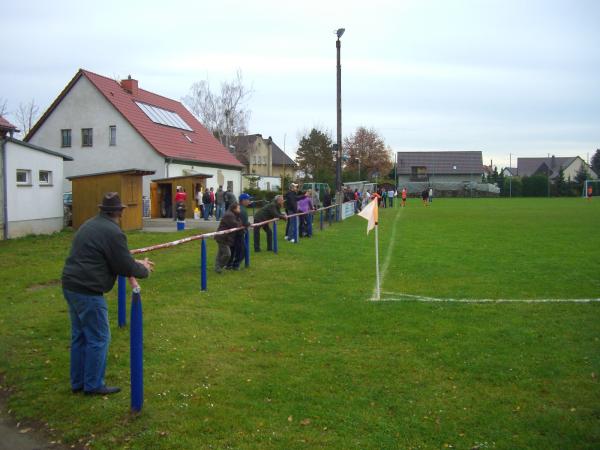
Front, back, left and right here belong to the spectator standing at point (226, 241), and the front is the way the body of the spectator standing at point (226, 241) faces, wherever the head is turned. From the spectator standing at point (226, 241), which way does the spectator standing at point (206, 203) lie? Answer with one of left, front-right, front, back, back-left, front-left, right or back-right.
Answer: left

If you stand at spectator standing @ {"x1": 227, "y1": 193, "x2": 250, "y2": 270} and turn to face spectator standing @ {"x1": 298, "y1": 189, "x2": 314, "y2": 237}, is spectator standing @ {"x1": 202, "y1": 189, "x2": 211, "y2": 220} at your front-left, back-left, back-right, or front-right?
front-left

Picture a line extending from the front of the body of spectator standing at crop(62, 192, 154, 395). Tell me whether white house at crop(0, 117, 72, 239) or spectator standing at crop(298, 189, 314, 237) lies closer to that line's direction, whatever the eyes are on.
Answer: the spectator standing

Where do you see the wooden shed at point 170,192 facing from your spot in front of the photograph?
facing the viewer and to the right of the viewer

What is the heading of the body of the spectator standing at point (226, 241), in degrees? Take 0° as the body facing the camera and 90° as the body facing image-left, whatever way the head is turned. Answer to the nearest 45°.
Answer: approximately 270°

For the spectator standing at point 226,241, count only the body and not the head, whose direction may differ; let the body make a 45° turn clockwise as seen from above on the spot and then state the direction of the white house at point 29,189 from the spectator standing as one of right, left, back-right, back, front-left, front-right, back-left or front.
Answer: back

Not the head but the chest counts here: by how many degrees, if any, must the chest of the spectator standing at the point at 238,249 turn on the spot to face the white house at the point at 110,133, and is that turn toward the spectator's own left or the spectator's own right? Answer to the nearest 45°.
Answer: approximately 90° to the spectator's own left

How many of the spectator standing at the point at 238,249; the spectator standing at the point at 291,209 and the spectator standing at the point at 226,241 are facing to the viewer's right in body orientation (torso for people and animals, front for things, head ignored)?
3

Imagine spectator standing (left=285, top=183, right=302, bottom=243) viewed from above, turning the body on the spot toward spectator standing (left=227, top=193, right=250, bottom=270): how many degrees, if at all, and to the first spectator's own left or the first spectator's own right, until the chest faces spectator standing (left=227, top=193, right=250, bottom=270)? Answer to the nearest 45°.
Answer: approximately 90° to the first spectator's own right

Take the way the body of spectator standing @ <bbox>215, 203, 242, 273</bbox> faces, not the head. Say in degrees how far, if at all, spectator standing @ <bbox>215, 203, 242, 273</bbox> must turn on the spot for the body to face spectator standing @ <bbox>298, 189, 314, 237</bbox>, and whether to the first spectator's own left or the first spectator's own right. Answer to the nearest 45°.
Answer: approximately 90° to the first spectator's own left

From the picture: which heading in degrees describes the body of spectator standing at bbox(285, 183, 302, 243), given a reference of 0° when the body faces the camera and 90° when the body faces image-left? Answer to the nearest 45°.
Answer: approximately 270°

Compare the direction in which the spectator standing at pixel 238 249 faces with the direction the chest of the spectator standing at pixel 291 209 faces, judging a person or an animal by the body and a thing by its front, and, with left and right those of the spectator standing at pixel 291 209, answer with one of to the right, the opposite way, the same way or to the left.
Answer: the same way

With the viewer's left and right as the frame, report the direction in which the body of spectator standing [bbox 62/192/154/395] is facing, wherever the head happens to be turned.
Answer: facing away from the viewer and to the right of the viewer

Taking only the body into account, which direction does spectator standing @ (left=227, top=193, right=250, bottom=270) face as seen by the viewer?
to the viewer's right

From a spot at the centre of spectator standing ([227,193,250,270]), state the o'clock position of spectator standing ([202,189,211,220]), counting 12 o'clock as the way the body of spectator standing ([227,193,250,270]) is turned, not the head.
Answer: spectator standing ([202,189,211,220]) is roughly at 9 o'clock from spectator standing ([227,193,250,270]).

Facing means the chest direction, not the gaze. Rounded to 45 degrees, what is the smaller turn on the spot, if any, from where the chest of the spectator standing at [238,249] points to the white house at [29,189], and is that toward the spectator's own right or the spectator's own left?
approximately 135° to the spectator's own left
